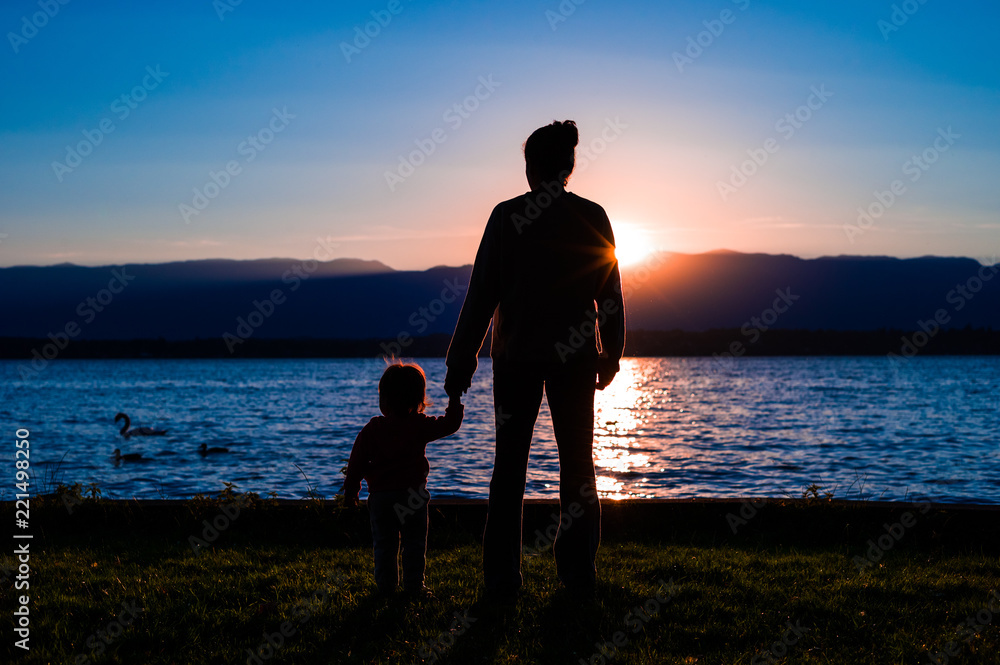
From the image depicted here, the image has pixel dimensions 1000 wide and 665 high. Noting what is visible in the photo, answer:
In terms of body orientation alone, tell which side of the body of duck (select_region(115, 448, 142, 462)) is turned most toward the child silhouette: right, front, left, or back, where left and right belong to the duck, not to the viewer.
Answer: left

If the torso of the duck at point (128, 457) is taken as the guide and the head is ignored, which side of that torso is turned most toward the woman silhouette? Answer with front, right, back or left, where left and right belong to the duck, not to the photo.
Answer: left

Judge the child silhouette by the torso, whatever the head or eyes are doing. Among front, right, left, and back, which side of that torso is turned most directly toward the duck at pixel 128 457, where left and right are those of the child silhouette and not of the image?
front

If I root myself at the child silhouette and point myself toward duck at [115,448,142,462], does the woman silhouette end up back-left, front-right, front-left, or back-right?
back-right

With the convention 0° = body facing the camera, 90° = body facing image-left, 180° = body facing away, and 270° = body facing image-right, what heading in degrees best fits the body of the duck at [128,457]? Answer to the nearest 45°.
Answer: approximately 90°

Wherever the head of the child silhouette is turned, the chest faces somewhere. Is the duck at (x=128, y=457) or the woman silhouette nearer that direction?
the duck

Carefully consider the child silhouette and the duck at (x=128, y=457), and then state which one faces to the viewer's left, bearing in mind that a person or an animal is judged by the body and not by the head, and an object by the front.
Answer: the duck

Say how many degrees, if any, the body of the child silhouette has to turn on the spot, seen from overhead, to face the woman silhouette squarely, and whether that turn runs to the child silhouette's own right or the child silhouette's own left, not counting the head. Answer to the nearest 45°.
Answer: approximately 90° to the child silhouette's own right

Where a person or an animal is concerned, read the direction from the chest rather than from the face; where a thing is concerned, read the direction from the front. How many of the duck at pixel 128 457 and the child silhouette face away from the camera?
1

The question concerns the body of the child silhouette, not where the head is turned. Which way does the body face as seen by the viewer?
away from the camera

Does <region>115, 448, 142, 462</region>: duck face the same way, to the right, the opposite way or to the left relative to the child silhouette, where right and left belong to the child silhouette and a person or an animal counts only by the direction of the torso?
to the left
